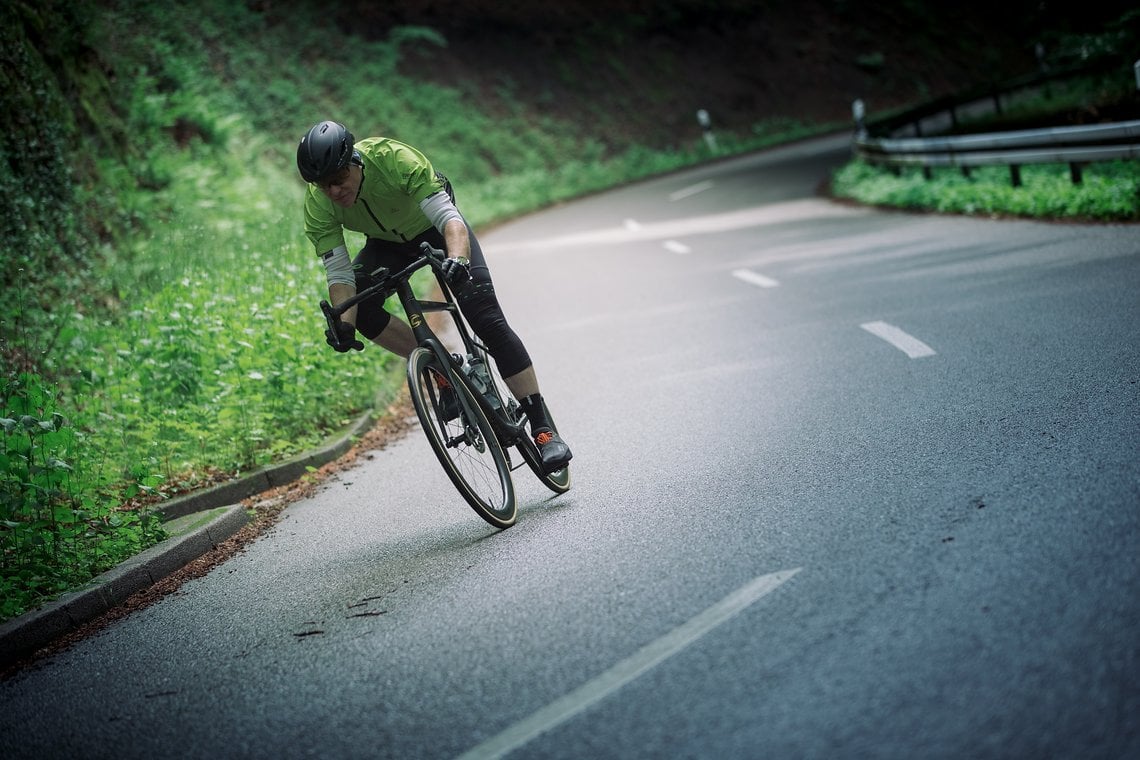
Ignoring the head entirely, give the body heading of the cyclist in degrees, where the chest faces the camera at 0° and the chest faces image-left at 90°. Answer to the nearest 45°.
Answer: approximately 45°

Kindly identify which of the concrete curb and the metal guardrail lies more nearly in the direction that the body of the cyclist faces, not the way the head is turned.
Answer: the concrete curb

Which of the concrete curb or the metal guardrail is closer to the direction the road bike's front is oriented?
the concrete curb

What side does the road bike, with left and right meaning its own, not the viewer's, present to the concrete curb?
right

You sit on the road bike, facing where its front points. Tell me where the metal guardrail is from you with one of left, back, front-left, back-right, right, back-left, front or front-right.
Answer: back

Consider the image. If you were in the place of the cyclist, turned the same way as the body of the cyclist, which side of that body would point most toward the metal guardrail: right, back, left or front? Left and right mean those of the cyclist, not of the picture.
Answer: back
